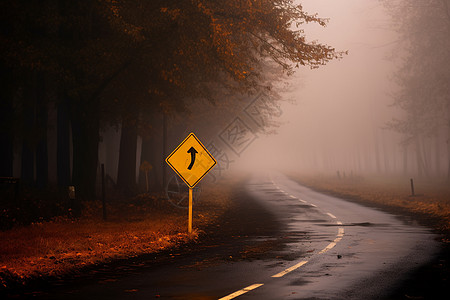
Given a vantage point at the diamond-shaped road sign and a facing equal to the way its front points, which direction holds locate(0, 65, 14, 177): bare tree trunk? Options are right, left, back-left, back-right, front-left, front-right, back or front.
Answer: back-right

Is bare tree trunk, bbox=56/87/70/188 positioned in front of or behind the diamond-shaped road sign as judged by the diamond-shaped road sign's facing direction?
behind

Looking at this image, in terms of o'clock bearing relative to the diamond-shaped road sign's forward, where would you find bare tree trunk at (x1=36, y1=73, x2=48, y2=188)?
The bare tree trunk is roughly at 5 o'clock from the diamond-shaped road sign.

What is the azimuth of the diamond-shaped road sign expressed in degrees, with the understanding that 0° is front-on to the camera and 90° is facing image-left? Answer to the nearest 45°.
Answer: approximately 0°

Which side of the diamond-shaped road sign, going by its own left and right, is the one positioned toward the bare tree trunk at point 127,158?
back
